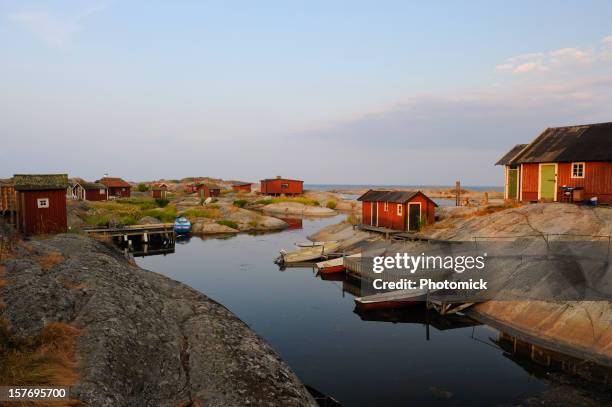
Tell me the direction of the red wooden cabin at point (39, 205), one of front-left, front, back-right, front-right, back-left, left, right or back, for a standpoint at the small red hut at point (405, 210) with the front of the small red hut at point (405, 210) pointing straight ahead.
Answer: right

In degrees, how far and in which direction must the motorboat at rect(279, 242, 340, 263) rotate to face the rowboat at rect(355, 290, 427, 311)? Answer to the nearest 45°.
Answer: approximately 90° to its right

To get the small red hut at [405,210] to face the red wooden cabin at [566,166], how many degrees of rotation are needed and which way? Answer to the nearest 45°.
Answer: approximately 45° to its left

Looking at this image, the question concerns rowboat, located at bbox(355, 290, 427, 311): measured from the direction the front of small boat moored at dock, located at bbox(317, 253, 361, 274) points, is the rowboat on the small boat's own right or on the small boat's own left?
on the small boat's own right

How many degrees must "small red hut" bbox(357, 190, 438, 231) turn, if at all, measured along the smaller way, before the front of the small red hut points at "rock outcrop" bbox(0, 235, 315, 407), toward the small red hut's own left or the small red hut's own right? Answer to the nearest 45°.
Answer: approximately 45° to the small red hut's own right

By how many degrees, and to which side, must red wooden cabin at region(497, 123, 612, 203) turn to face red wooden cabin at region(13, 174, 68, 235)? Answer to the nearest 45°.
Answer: approximately 45° to its right

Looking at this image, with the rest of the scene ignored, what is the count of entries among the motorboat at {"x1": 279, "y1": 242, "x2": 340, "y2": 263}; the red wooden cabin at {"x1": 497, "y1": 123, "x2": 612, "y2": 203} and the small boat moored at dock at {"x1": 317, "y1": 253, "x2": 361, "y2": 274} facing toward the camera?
1

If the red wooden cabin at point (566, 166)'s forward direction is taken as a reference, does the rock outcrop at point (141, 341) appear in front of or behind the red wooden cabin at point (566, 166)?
in front

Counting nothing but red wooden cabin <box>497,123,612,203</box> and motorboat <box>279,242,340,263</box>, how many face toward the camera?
1
